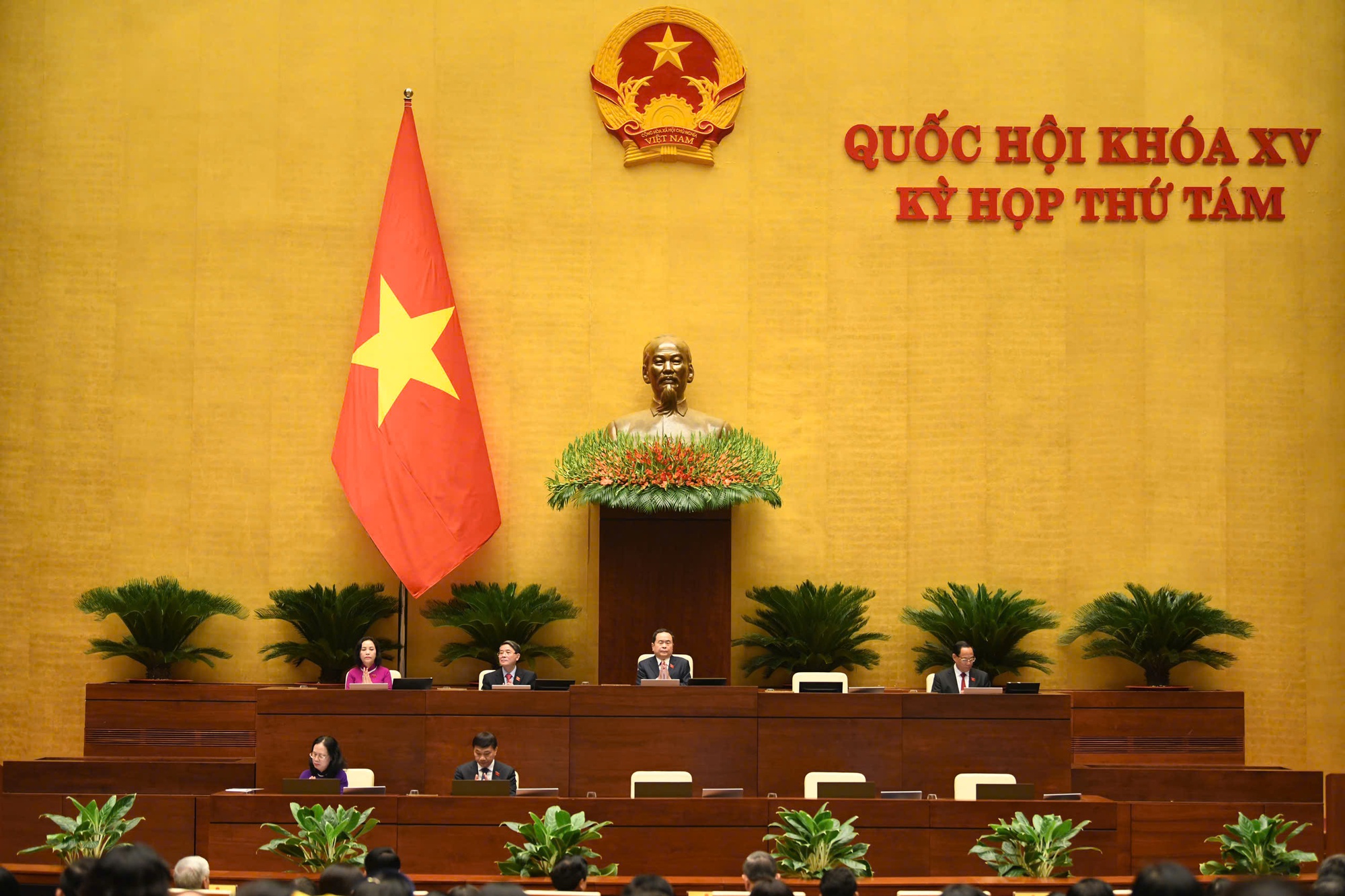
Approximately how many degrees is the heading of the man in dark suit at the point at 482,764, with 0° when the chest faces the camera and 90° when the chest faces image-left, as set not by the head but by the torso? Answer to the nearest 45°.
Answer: approximately 0°

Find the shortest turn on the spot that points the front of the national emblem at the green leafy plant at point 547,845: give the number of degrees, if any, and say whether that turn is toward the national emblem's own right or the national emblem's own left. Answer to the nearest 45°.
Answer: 0° — it already faces it

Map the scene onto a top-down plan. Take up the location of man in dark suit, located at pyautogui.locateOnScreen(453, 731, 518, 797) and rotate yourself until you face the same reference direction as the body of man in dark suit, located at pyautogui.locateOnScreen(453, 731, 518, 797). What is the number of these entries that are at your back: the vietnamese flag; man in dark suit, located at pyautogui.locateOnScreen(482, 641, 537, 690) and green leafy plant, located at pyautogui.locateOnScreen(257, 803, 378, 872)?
2

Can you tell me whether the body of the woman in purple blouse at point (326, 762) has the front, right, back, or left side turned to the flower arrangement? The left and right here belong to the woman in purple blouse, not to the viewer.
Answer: back

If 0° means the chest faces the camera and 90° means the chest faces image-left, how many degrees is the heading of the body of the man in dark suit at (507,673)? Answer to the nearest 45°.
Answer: approximately 45°

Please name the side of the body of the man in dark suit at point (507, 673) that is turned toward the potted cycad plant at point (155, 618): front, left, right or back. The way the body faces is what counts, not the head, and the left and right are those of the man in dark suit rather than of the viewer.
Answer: right

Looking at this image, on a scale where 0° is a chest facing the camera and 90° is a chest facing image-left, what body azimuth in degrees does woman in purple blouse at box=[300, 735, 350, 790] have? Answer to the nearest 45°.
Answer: approximately 45°
